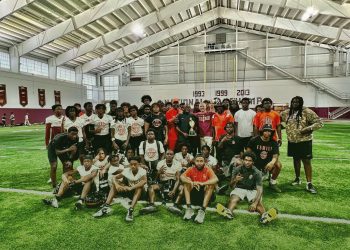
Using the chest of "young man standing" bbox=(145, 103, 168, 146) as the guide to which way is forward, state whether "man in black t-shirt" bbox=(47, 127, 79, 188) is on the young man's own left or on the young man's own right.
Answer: on the young man's own right

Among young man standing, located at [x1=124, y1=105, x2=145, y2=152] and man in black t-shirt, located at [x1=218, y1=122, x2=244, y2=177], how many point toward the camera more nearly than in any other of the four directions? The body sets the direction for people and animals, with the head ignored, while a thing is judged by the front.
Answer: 2

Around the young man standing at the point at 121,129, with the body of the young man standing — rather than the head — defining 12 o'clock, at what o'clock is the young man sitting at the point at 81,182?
The young man sitting is roughly at 1 o'clock from the young man standing.

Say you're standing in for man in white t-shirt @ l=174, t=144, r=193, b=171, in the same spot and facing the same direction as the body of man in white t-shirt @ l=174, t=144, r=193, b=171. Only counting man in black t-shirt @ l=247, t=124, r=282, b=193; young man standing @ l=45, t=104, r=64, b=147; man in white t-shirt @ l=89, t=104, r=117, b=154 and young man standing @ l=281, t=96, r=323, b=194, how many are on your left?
2

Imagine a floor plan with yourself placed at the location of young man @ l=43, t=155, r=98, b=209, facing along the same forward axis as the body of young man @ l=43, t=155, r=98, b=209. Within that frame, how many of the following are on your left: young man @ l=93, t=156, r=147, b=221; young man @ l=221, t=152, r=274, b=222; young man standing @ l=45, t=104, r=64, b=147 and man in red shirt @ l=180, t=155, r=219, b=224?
3

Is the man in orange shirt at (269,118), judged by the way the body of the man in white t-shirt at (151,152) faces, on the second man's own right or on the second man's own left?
on the second man's own left

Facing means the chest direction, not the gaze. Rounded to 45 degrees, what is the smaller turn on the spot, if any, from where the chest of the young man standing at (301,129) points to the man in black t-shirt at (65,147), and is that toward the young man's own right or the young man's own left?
approximately 45° to the young man's own right

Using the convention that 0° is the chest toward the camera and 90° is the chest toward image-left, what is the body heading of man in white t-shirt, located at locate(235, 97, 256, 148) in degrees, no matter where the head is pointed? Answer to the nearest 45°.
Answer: approximately 0°

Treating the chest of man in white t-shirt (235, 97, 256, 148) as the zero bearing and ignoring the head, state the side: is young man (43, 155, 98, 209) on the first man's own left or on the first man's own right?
on the first man's own right

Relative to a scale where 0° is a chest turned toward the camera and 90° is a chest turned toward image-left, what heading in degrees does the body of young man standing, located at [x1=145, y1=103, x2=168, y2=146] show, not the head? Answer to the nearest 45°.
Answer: approximately 0°
